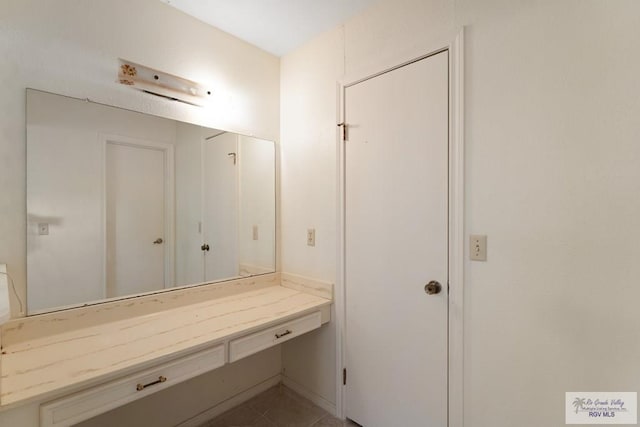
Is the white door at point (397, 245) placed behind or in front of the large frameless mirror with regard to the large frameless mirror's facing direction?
in front

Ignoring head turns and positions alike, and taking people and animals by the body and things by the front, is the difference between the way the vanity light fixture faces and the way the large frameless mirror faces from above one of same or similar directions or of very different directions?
same or similar directions

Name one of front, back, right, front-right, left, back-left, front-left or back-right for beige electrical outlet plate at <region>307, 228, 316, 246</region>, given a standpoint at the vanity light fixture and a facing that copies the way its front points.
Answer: front-left

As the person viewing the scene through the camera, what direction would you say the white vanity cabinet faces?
facing the viewer and to the right of the viewer

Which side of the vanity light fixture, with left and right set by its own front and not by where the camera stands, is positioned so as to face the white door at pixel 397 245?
front

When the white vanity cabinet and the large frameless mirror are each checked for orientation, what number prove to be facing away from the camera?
0

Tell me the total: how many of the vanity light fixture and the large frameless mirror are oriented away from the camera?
0

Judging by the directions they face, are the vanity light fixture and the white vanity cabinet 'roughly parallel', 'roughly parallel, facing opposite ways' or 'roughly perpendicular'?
roughly parallel

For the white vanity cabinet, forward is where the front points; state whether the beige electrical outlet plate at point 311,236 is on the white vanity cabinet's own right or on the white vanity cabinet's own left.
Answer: on the white vanity cabinet's own left

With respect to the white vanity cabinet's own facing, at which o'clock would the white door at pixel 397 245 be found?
The white door is roughly at 11 o'clock from the white vanity cabinet.

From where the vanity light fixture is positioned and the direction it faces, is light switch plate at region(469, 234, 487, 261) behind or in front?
in front

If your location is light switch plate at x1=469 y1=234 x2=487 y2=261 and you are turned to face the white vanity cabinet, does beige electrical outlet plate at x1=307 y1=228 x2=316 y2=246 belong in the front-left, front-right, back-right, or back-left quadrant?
front-right

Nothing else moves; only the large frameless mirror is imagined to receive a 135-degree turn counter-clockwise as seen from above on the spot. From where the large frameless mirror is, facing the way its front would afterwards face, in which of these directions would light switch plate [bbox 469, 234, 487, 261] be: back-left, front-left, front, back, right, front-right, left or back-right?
back-right

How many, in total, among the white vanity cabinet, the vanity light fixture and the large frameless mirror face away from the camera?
0
